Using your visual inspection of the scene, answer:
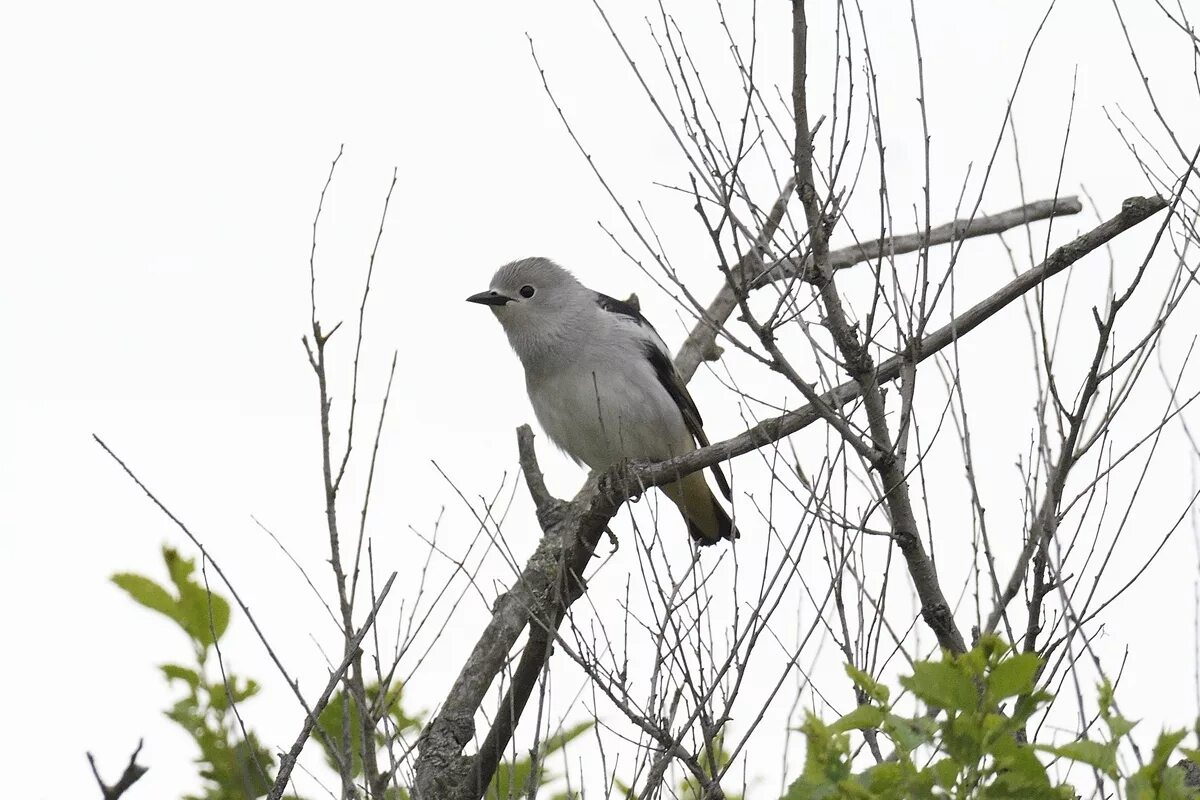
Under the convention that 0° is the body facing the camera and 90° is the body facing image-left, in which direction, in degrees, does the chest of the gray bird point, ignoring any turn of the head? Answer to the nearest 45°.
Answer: approximately 45°
